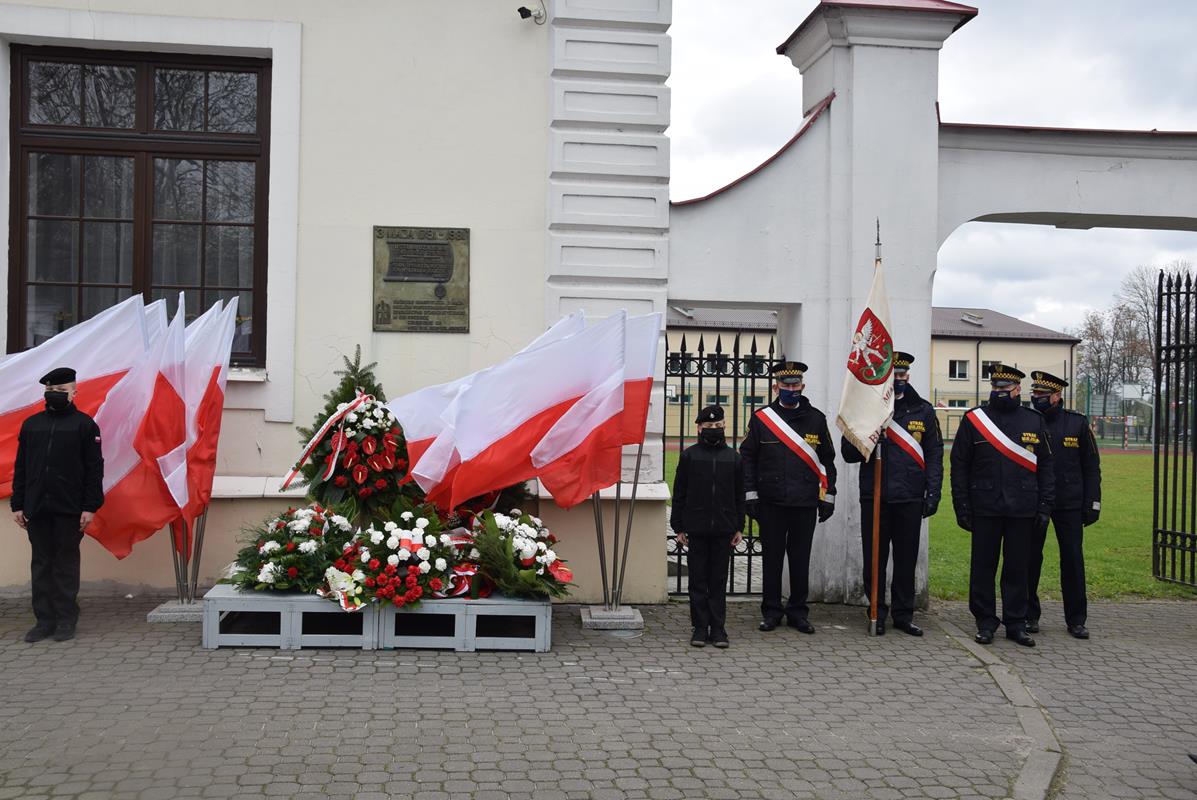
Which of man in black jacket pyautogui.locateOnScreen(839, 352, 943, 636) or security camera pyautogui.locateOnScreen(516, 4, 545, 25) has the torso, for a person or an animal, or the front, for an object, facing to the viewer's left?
the security camera

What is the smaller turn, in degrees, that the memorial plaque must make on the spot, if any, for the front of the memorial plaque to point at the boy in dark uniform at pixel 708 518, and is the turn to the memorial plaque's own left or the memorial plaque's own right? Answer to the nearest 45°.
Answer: approximately 45° to the memorial plaque's own left

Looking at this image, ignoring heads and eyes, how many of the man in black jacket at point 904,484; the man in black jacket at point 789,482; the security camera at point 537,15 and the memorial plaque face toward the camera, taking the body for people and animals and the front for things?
3

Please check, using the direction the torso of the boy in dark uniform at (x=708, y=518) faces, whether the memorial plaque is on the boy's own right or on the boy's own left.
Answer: on the boy's own right

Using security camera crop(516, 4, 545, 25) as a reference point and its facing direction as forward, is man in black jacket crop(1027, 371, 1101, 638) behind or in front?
behind

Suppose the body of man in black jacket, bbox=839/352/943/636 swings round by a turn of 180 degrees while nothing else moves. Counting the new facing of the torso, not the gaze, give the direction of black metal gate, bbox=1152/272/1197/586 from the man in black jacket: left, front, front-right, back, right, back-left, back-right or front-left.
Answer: front-right

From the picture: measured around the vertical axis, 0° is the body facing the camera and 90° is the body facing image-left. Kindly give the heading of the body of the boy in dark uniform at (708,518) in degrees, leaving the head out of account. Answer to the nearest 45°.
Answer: approximately 0°

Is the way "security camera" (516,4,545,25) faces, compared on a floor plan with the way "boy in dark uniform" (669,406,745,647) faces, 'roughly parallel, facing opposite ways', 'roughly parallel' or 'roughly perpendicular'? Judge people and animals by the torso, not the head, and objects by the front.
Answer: roughly perpendicular

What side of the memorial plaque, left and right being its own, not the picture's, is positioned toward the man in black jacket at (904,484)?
left
